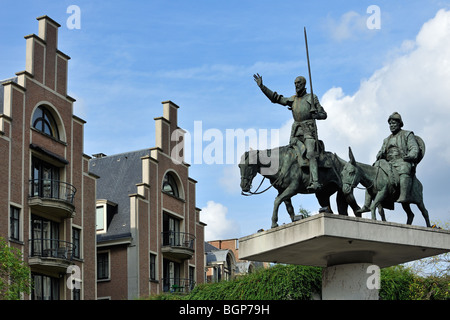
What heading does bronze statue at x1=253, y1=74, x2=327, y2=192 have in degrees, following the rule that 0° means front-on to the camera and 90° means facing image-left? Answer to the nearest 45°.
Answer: approximately 45°
